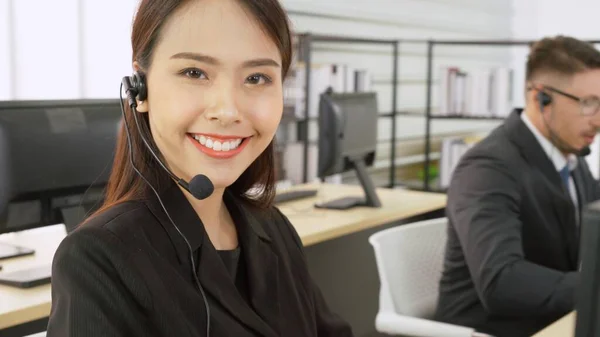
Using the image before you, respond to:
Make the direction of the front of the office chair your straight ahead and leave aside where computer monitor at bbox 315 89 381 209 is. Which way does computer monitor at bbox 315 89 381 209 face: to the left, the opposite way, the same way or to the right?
the opposite way

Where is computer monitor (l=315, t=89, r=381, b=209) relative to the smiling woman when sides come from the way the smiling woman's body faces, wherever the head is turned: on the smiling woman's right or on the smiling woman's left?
on the smiling woman's left

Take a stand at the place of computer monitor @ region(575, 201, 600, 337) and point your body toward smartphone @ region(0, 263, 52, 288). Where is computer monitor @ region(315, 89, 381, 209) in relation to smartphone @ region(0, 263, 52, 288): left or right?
right

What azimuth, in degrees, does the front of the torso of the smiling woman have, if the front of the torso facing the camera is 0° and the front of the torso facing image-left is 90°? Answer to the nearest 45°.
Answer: approximately 315°
